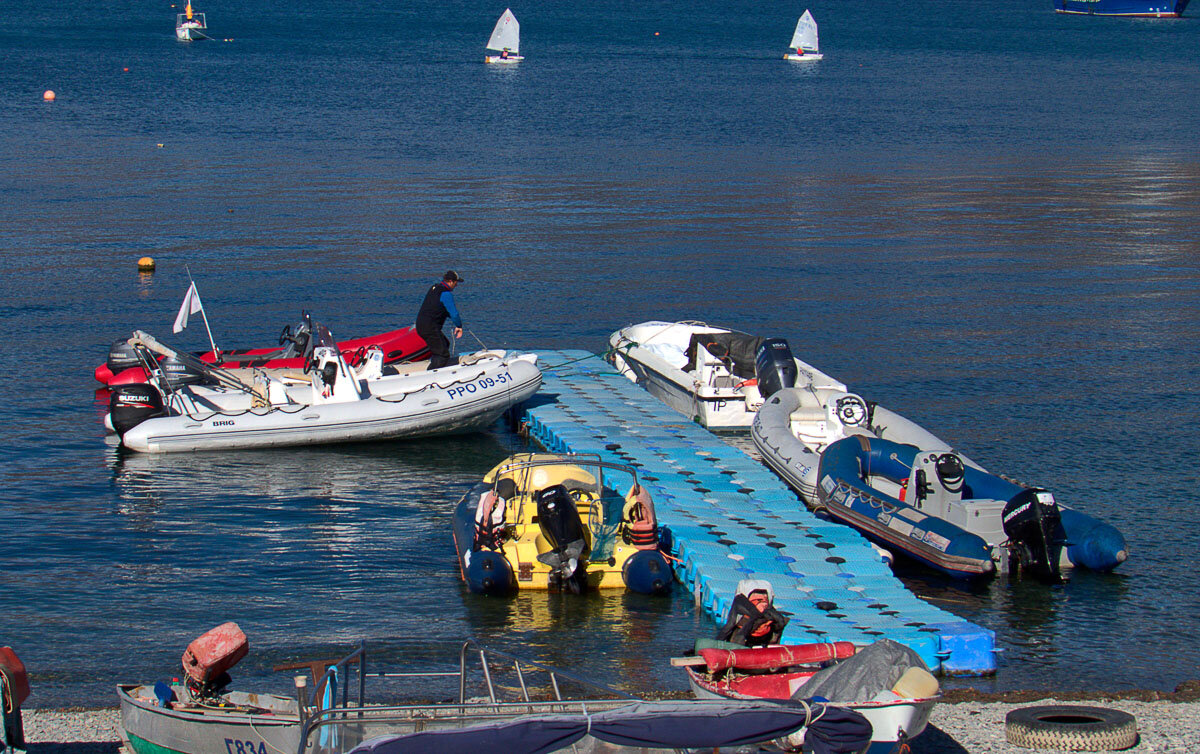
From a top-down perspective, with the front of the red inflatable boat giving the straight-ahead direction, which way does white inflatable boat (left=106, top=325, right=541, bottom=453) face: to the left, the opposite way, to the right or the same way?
the same way

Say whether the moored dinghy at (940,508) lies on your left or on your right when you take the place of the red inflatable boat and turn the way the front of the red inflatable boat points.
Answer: on your right

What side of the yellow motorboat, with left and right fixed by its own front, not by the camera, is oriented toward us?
back

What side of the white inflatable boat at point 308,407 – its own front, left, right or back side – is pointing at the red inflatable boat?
left

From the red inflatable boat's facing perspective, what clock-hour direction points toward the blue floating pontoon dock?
The blue floating pontoon dock is roughly at 2 o'clock from the red inflatable boat.

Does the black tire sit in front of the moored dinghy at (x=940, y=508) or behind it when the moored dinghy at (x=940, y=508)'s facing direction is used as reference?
behind

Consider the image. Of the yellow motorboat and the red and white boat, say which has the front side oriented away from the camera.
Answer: the yellow motorboat

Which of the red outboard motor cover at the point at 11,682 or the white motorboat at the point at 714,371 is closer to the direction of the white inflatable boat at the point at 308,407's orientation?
the white motorboat

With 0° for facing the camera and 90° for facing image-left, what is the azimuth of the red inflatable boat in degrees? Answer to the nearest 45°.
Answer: approximately 270°

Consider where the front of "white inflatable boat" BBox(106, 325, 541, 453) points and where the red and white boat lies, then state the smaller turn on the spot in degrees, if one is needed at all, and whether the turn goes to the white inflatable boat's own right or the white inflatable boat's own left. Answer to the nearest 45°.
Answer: approximately 90° to the white inflatable boat's own right

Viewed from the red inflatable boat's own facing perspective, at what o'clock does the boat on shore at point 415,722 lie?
The boat on shore is roughly at 3 o'clock from the red inflatable boat.

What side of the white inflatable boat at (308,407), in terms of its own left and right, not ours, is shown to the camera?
right

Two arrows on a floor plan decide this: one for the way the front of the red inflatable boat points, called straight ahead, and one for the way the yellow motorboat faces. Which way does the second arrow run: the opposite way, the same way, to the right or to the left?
to the left
